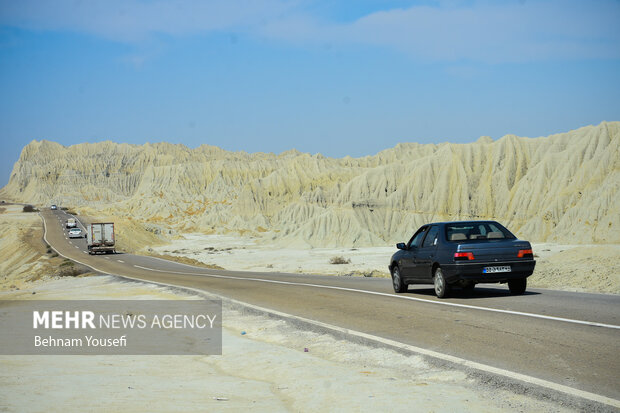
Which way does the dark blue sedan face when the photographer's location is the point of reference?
facing away from the viewer and to the left of the viewer
